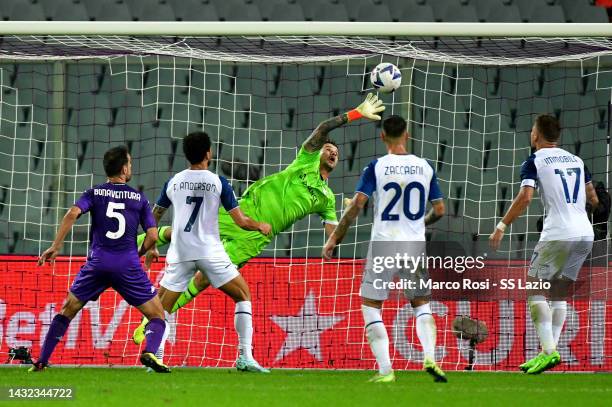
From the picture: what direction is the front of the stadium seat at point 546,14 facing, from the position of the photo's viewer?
facing the viewer

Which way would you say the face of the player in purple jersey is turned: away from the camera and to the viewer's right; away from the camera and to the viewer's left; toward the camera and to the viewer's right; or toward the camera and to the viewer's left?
away from the camera and to the viewer's right

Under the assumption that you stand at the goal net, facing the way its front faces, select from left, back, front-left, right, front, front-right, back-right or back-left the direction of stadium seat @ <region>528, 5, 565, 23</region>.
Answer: back-left

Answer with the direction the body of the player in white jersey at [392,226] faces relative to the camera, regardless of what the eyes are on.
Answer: away from the camera

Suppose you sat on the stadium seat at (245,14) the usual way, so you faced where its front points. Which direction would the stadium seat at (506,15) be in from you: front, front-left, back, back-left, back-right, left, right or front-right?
left

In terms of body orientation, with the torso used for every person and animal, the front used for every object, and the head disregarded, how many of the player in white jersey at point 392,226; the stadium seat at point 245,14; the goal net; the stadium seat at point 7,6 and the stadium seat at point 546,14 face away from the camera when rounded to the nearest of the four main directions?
1

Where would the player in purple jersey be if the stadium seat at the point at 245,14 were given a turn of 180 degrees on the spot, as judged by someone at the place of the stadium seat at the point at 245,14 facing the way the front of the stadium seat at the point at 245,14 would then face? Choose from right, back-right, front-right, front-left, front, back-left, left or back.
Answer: back

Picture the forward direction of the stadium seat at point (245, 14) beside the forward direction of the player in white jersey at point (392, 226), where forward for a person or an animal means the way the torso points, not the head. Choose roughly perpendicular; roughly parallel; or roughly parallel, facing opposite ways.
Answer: roughly parallel, facing opposite ways

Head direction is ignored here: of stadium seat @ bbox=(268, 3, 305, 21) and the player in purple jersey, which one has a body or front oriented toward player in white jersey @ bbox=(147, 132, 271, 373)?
the stadium seat

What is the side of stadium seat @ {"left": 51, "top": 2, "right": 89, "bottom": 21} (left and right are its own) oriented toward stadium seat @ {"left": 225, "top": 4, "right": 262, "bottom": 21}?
left

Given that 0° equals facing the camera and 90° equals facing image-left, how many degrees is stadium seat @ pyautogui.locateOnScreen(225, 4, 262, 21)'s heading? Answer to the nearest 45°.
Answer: approximately 0°

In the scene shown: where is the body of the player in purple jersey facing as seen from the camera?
away from the camera

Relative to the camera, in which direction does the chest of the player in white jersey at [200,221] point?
away from the camera

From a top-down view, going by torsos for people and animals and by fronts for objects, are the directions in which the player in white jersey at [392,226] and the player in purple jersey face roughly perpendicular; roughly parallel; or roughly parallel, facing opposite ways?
roughly parallel

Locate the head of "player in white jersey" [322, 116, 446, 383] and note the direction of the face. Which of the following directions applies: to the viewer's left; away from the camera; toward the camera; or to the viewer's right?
away from the camera
